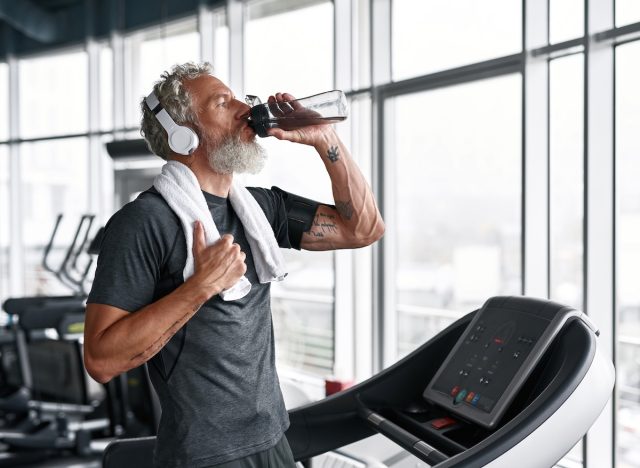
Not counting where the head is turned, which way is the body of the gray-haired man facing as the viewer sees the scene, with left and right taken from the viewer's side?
facing the viewer and to the right of the viewer
